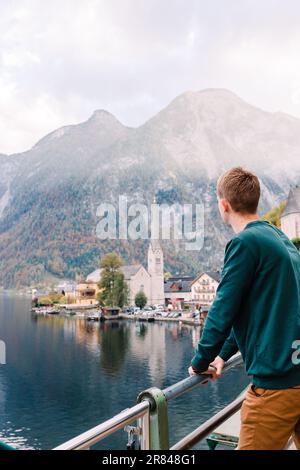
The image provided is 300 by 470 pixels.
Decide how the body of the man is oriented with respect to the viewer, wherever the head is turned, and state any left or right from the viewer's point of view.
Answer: facing away from the viewer and to the left of the viewer

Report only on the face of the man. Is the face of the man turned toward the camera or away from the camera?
away from the camera

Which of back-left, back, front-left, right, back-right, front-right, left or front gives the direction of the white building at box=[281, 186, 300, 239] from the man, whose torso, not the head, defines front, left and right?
front-right
